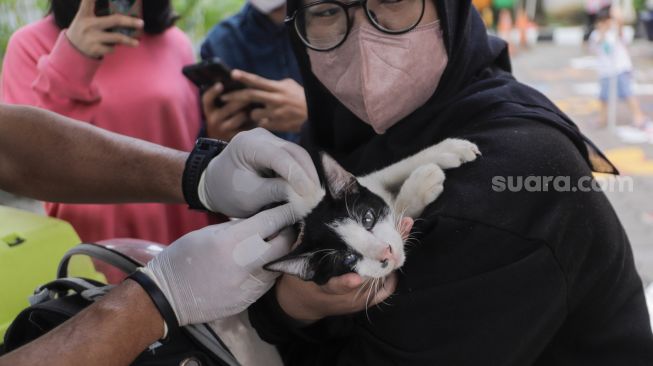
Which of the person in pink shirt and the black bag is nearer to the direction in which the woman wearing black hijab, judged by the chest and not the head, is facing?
the black bag

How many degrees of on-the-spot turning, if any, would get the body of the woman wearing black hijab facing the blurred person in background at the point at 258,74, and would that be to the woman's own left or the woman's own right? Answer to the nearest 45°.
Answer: approximately 90° to the woman's own right

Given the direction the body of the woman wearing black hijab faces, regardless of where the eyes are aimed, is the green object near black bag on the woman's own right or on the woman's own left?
on the woman's own right

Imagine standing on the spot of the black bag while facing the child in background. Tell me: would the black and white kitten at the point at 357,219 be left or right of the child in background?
right

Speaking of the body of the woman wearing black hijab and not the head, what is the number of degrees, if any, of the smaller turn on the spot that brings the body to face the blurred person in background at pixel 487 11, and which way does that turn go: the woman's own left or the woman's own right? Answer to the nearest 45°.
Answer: approximately 135° to the woman's own right

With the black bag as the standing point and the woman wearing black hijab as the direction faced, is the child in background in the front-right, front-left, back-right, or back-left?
front-left

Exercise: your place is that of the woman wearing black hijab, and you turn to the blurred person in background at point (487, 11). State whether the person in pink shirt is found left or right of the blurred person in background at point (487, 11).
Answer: left

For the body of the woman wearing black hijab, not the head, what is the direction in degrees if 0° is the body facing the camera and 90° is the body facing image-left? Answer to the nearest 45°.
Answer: approximately 45°

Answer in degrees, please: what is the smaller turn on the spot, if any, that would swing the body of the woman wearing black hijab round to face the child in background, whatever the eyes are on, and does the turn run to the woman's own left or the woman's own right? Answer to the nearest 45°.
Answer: approximately 135° to the woman's own right

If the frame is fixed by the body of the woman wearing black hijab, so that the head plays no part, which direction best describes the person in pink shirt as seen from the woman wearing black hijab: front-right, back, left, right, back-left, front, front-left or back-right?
right
